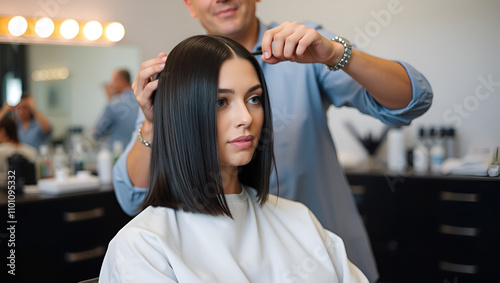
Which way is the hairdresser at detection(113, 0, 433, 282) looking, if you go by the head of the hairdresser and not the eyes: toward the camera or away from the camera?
toward the camera

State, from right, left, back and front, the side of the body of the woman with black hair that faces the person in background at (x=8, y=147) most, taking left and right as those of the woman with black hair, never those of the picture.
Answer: back

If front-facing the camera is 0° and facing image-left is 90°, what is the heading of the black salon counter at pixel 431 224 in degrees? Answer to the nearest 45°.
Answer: approximately 0°

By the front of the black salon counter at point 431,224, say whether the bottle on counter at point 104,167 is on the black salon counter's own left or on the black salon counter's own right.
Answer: on the black salon counter's own right

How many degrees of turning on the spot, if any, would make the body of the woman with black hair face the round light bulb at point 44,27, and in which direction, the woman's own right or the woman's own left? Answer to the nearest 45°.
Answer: approximately 180°

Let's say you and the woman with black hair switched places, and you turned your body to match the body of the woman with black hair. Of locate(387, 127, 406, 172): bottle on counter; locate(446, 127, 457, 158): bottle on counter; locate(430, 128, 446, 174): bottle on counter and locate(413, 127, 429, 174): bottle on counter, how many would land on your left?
4

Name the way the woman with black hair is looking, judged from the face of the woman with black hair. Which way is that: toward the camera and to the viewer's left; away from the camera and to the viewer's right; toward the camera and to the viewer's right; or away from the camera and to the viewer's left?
toward the camera and to the viewer's right

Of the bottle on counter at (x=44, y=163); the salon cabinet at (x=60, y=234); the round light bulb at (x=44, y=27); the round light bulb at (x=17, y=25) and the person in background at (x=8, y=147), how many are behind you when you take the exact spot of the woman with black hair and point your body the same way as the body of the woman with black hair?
5

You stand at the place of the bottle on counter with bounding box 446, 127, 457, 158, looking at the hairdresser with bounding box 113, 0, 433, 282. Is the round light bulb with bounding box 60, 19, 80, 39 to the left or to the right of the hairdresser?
right

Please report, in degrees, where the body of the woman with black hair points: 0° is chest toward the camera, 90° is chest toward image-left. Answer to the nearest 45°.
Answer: approximately 315°
